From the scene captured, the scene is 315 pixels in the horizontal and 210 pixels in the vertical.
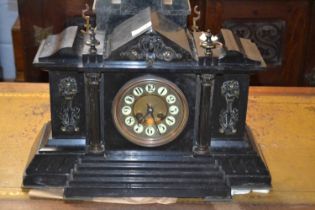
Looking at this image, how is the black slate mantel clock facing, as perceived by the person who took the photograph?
facing the viewer
